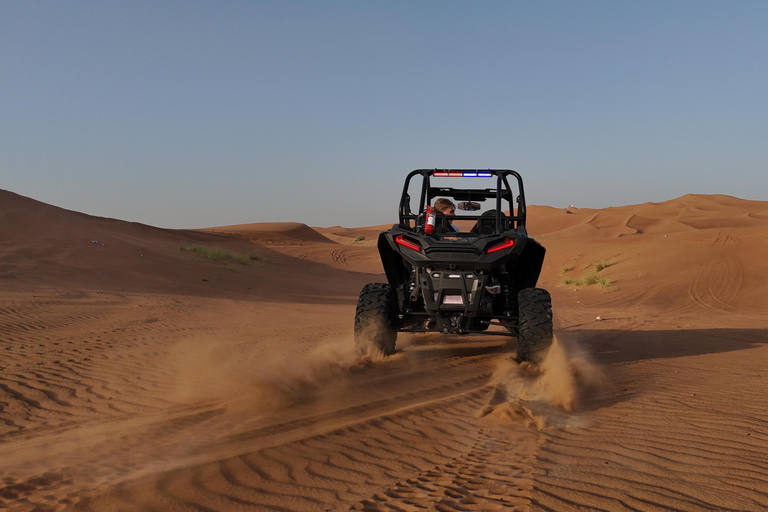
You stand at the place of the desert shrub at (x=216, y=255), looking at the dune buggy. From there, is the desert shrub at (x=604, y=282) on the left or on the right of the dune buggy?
left

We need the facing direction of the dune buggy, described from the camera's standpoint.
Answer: facing away from the viewer

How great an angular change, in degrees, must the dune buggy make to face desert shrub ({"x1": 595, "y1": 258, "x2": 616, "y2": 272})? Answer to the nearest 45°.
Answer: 0° — it already faces it

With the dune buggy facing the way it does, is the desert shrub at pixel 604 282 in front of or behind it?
in front

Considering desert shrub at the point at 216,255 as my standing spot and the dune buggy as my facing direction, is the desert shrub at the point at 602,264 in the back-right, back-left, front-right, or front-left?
front-left

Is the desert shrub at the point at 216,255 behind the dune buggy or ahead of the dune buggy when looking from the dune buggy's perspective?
ahead

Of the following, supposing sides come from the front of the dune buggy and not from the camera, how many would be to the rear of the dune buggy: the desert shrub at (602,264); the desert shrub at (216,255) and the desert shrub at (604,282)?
0
